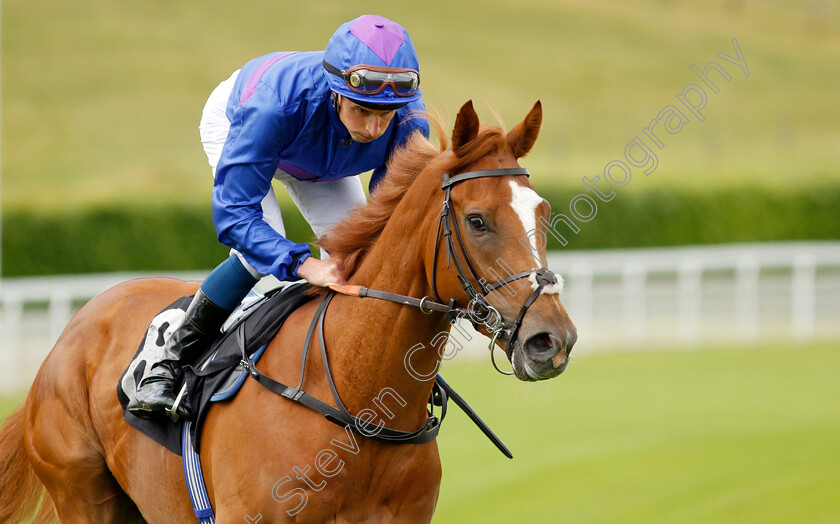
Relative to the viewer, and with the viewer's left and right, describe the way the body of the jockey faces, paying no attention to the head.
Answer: facing the viewer and to the right of the viewer

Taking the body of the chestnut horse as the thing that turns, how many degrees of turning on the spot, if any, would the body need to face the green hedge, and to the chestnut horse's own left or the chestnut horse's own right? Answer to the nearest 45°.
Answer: approximately 135° to the chestnut horse's own left

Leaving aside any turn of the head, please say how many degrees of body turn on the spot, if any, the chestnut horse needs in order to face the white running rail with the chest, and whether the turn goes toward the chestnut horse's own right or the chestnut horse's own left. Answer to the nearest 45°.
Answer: approximately 90° to the chestnut horse's own left

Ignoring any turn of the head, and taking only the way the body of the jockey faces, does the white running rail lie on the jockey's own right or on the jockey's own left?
on the jockey's own left
